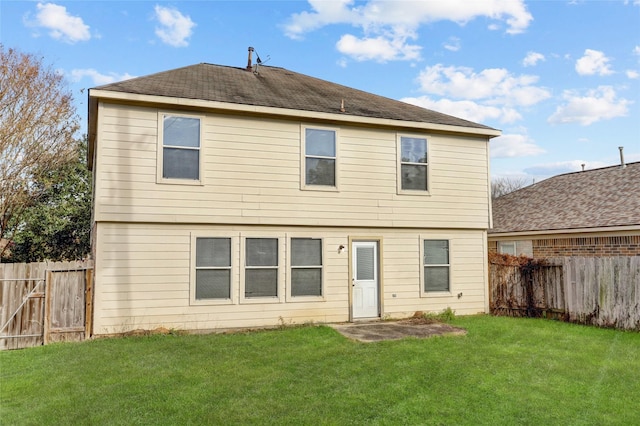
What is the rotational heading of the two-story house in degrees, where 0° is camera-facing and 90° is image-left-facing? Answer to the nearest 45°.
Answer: approximately 180°

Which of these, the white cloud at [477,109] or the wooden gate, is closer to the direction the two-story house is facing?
the white cloud

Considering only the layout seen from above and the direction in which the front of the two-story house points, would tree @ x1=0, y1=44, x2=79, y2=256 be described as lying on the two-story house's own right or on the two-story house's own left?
on the two-story house's own left

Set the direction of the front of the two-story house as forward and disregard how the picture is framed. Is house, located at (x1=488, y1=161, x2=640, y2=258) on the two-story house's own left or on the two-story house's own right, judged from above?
on the two-story house's own right

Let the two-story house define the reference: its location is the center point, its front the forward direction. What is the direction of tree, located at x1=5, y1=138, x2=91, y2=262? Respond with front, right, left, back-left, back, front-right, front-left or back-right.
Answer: front-left

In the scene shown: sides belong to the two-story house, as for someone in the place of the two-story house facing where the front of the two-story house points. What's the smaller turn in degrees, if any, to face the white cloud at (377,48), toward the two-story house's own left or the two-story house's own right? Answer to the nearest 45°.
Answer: approximately 45° to the two-story house's own right

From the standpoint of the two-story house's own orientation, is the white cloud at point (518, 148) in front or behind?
in front

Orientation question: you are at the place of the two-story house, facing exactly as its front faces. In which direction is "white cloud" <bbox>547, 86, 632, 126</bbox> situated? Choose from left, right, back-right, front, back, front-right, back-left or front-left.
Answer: front-right

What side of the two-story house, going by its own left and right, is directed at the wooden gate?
left

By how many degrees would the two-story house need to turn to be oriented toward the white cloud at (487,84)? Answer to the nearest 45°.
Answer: approximately 45° to its right

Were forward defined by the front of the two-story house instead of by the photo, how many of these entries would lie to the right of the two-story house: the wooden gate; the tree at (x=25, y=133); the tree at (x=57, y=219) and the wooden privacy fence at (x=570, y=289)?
1

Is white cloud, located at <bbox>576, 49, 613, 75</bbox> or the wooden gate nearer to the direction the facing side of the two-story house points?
the white cloud
